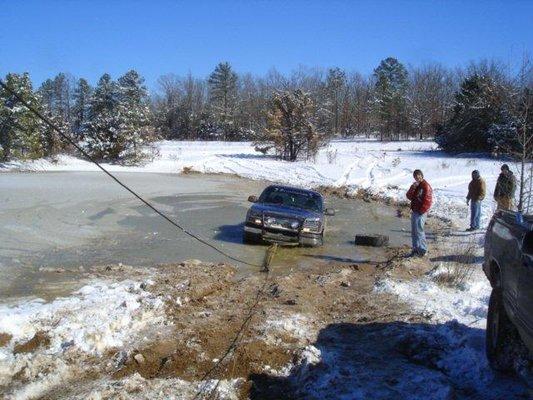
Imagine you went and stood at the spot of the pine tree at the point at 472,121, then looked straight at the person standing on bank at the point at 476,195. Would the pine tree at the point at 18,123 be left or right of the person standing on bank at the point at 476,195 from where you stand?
right

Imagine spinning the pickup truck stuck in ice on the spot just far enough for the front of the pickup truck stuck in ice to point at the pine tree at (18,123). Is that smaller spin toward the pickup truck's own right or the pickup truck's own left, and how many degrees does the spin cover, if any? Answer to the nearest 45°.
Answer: approximately 135° to the pickup truck's own right

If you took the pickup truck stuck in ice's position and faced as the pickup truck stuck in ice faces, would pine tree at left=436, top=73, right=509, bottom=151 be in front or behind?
behind

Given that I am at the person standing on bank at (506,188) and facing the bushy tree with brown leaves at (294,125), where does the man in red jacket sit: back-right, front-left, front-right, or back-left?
back-left

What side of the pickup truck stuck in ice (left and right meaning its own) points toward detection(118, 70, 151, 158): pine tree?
back

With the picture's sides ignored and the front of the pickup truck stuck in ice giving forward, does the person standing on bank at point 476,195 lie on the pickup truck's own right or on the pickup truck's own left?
on the pickup truck's own left

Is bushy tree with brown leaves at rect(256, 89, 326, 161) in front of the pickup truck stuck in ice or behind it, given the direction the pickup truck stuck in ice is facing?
behind

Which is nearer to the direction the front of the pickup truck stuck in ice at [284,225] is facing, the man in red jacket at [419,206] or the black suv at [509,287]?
the black suv

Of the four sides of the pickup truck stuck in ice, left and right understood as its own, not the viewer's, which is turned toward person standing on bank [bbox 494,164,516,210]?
left

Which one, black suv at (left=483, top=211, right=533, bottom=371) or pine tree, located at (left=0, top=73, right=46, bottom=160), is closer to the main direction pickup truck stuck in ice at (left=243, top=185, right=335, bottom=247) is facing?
the black suv

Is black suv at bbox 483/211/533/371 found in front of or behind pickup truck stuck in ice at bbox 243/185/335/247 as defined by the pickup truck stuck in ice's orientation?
in front
